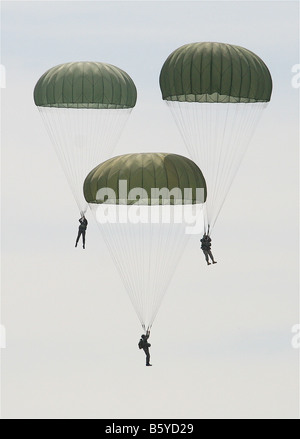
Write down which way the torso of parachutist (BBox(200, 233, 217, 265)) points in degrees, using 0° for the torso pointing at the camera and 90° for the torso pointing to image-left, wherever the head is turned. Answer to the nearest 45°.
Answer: approximately 315°
